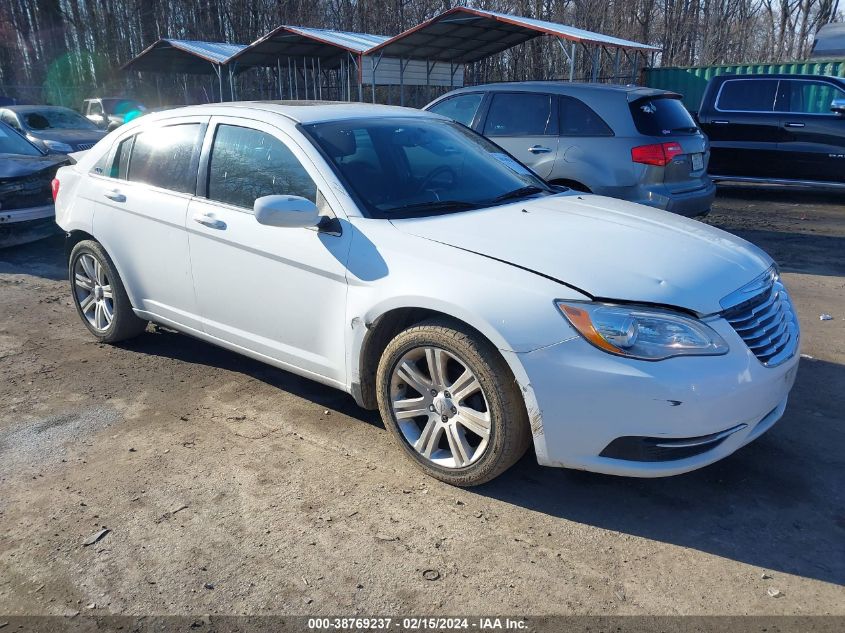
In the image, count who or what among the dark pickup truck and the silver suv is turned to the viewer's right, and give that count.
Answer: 1

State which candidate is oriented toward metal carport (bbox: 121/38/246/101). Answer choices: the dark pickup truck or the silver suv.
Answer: the silver suv

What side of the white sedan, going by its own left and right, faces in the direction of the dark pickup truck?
left

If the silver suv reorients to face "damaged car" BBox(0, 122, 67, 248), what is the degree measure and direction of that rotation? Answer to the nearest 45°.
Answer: approximately 45° to its left

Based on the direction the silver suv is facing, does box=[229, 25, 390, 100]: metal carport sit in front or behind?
in front

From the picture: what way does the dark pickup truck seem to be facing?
to the viewer's right

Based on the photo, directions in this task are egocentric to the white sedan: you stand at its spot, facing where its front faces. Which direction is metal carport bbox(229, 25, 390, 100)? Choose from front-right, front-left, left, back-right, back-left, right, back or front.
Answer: back-left

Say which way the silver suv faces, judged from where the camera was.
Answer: facing away from the viewer and to the left of the viewer

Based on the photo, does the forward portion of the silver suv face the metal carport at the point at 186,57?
yes

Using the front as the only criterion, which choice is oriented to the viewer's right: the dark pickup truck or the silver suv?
the dark pickup truck

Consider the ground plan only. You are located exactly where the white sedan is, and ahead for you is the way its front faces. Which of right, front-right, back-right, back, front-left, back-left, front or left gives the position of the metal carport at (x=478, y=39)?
back-left

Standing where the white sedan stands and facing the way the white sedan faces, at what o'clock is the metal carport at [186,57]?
The metal carport is roughly at 7 o'clock from the white sedan.
